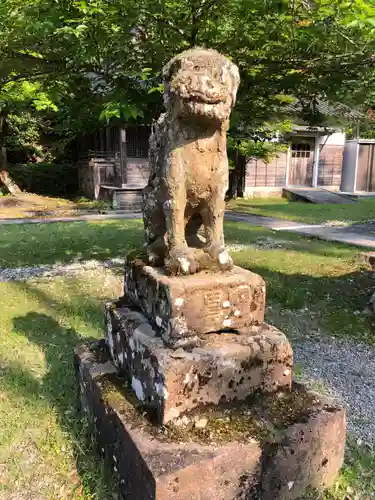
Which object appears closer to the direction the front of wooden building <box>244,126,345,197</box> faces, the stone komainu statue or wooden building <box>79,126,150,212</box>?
the stone komainu statue

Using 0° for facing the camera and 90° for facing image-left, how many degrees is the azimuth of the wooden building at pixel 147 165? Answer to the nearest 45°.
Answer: approximately 0°

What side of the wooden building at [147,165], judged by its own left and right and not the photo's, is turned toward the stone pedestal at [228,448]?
front

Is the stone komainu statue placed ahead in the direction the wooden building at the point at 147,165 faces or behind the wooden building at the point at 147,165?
ahead

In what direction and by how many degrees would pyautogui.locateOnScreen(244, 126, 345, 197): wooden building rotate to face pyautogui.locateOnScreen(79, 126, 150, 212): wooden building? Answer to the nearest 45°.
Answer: approximately 45° to its right

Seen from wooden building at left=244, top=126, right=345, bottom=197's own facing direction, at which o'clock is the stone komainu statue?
The stone komainu statue is roughly at 12 o'clock from the wooden building.

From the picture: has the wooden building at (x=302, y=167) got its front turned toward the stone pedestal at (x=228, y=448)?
yes
